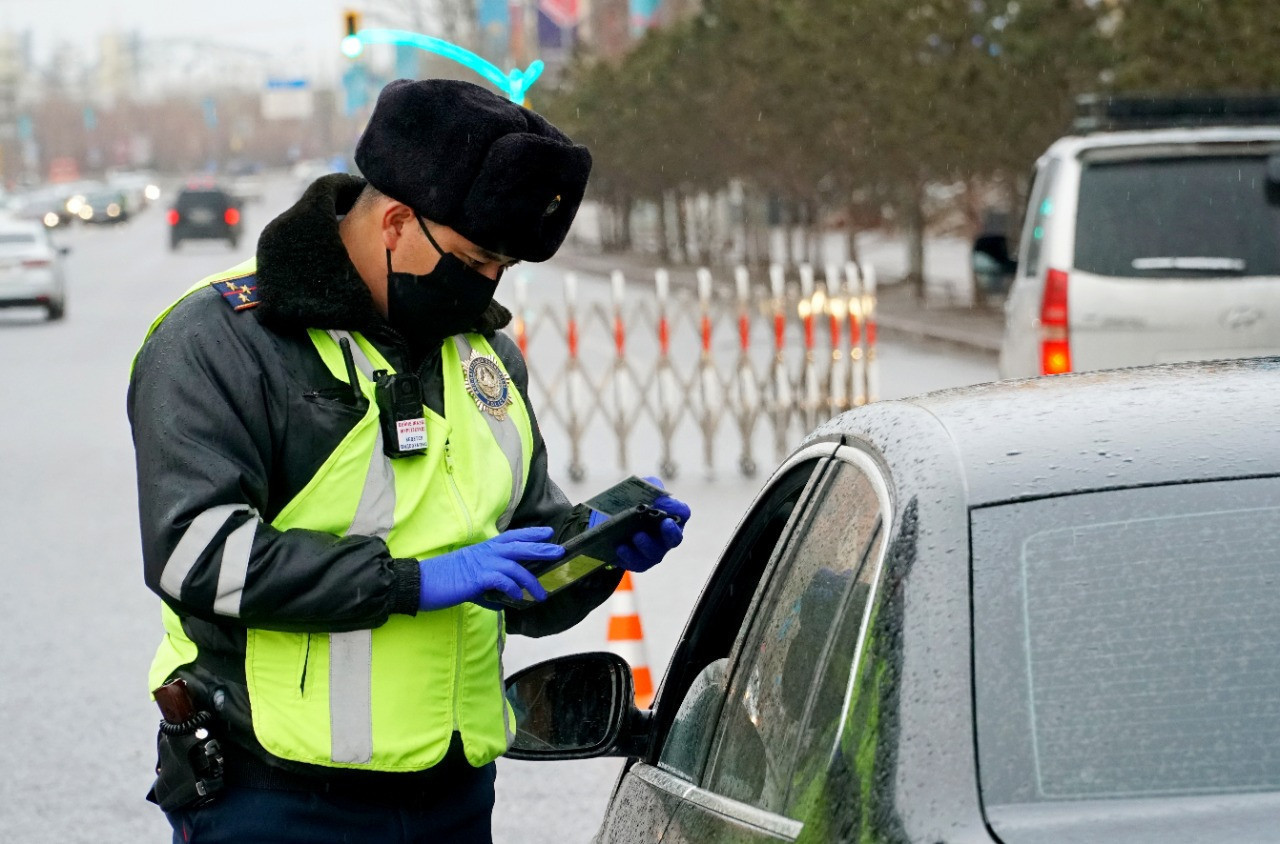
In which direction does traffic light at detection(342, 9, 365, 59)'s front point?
toward the camera

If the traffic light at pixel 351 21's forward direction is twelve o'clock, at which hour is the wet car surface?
The wet car surface is roughly at 12 o'clock from the traffic light.

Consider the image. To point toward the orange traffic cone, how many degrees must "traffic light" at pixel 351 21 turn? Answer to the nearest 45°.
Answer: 0° — it already faces it

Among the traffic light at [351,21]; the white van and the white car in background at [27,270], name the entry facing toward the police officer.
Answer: the traffic light

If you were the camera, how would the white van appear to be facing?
facing away from the viewer

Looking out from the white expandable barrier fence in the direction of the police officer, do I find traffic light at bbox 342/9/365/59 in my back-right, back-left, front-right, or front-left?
back-right

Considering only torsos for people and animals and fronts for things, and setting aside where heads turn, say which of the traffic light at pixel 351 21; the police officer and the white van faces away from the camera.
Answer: the white van

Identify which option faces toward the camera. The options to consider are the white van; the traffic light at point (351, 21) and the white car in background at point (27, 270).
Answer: the traffic light

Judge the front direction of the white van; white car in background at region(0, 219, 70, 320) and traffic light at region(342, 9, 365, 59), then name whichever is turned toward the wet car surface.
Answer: the traffic light

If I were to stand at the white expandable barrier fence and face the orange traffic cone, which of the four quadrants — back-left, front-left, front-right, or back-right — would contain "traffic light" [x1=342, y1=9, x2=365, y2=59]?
back-right

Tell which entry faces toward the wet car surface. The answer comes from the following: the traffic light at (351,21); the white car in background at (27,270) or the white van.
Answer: the traffic light

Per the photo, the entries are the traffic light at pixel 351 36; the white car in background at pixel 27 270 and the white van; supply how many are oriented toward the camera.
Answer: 1

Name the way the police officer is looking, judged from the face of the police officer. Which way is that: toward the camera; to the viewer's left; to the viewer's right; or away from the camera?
to the viewer's right

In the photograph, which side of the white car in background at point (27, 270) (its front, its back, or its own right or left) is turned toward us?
back

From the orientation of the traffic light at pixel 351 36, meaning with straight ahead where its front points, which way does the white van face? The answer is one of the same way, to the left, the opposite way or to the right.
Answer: the opposite way
